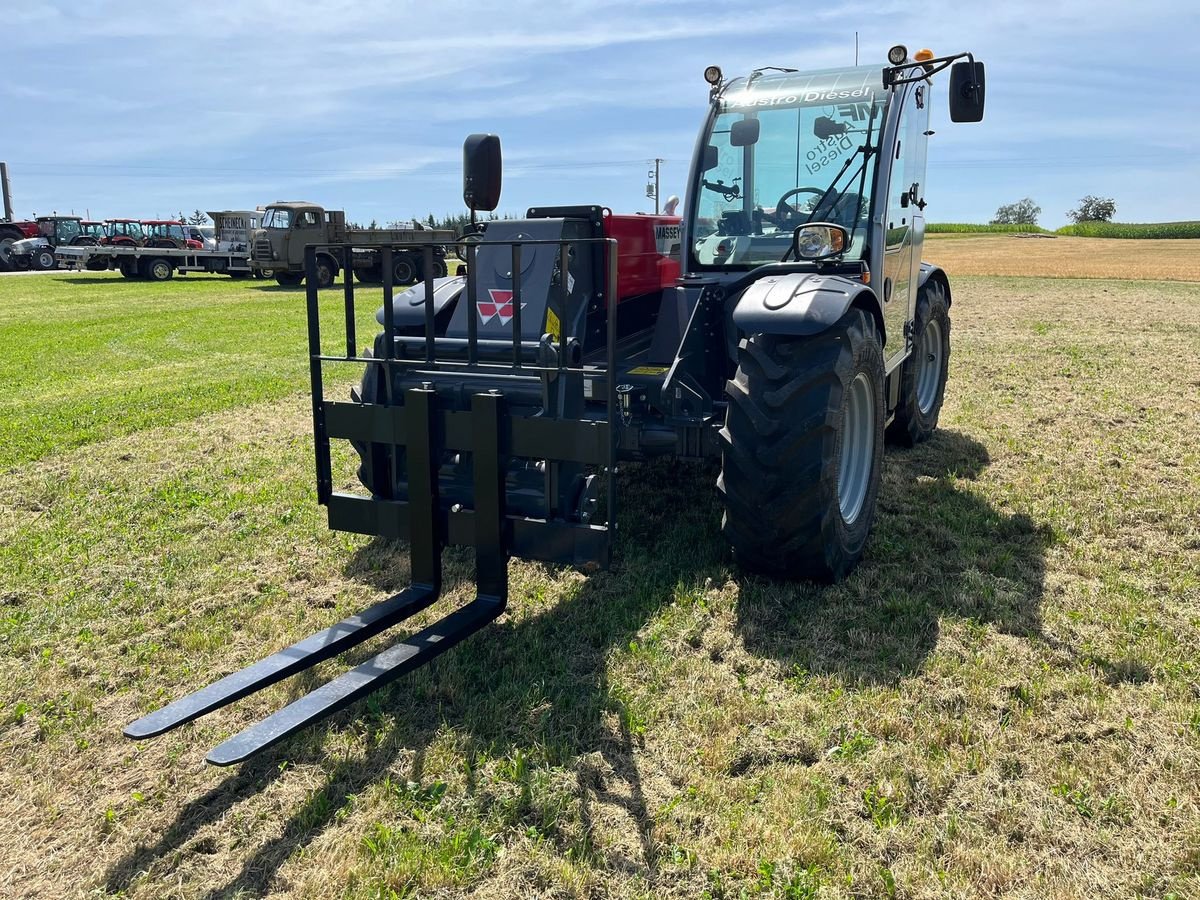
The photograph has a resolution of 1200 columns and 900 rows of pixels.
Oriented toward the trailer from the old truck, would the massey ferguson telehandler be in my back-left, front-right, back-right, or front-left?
back-left

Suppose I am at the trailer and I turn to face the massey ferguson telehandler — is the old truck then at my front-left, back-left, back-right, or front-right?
front-left

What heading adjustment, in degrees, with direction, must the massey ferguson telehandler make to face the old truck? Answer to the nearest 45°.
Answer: approximately 135° to its right

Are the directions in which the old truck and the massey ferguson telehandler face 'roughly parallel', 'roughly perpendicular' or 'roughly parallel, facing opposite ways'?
roughly parallel

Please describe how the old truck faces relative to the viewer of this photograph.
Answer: facing the viewer and to the left of the viewer

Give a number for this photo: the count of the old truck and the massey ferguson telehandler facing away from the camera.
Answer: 0

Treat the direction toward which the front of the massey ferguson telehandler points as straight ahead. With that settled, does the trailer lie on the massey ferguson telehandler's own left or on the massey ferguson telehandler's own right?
on the massey ferguson telehandler's own right
